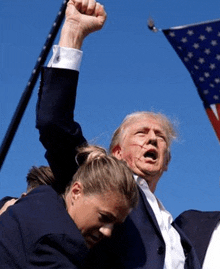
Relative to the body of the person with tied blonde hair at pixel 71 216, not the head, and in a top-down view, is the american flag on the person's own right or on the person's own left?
on the person's own left

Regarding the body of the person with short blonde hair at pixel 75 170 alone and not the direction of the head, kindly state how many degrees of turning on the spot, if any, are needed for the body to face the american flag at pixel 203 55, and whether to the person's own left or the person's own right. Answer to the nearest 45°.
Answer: approximately 90° to the person's own left

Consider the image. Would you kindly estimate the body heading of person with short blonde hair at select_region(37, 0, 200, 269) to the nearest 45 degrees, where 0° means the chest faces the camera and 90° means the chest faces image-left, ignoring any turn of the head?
approximately 315°
